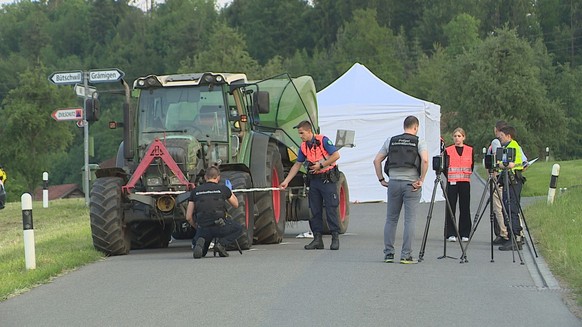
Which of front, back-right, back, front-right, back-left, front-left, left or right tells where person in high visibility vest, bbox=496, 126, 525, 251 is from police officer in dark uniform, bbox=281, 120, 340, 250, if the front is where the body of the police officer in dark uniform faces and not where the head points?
back-left

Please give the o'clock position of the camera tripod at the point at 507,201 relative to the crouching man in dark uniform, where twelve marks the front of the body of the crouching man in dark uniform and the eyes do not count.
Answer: The camera tripod is roughly at 3 o'clock from the crouching man in dark uniform.

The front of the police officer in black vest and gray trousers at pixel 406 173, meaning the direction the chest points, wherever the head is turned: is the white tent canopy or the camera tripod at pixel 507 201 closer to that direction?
the white tent canopy

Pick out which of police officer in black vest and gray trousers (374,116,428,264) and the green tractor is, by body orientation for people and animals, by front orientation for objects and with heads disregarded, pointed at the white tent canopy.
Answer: the police officer in black vest and gray trousers

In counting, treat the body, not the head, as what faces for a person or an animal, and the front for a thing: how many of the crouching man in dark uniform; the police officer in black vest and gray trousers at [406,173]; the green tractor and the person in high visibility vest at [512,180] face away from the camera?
2

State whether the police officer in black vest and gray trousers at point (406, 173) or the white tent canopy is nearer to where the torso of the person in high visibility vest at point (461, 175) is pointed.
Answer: the police officer in black vest and gray trousers

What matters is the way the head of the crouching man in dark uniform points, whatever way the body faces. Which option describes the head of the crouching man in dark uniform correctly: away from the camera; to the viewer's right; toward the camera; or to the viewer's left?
away from the camera

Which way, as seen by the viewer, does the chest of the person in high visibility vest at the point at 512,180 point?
to the viewer's left

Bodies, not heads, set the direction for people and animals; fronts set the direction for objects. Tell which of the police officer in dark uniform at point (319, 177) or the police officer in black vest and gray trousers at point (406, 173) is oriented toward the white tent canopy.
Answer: the police officer in black vest and gray trousers at point (406, 173)

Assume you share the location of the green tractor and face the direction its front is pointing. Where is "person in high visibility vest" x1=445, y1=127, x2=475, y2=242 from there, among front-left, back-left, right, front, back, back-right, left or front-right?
back-left

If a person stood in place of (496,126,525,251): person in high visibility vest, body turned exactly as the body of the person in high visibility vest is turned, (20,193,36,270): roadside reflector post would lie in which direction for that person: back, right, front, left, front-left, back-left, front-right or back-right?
front-left

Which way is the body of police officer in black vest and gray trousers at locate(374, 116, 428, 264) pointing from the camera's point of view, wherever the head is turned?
away from the camera

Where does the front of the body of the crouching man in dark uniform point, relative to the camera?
away from the camera

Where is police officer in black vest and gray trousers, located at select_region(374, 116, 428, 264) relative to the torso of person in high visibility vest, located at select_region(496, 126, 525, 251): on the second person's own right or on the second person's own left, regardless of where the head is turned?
on the second person's own left
